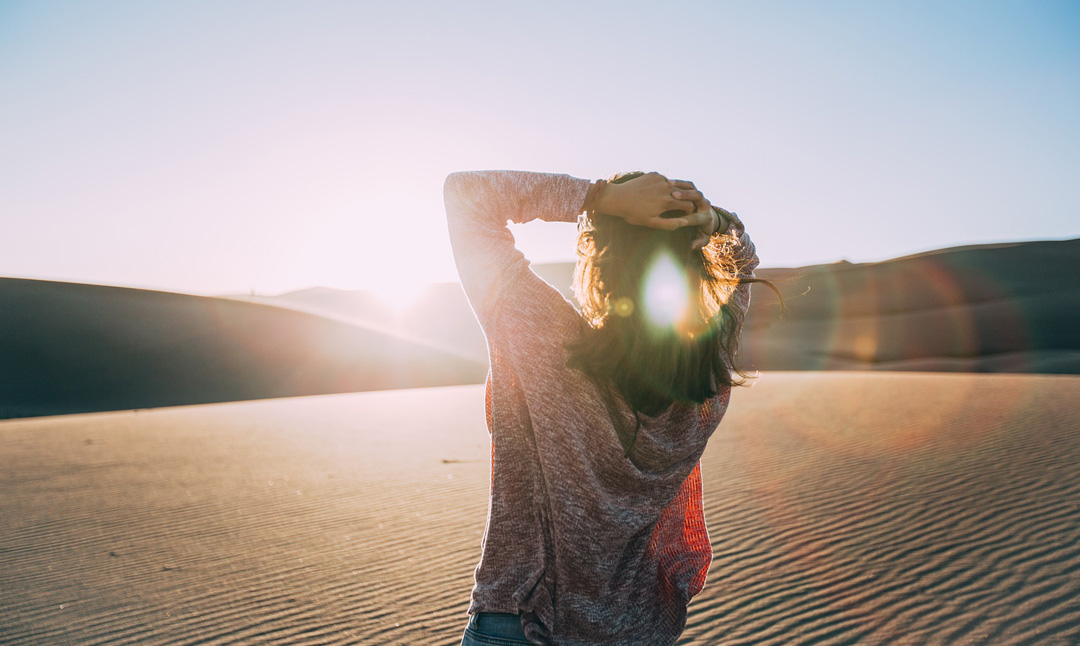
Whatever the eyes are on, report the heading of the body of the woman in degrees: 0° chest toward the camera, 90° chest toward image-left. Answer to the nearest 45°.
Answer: approximately 135°

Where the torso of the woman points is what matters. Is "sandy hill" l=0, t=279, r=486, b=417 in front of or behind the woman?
in front

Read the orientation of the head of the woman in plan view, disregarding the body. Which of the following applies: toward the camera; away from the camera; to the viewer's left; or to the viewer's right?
away from the camera

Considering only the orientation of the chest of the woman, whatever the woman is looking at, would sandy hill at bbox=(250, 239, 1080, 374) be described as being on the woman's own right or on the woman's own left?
on the woman's own right

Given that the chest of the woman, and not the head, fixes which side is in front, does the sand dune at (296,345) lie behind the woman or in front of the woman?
in front
